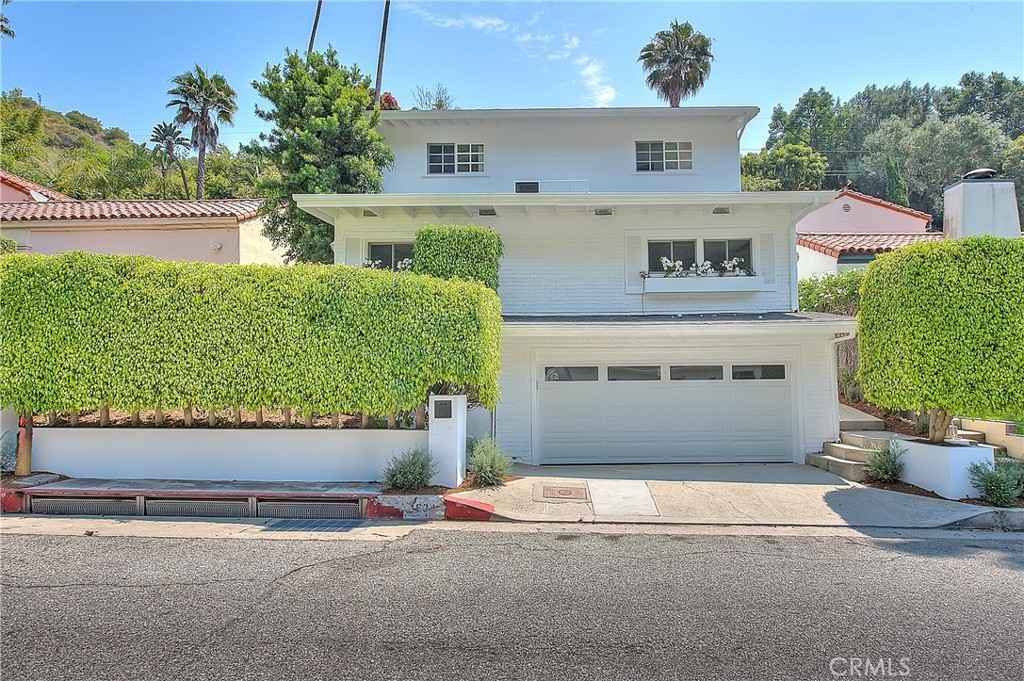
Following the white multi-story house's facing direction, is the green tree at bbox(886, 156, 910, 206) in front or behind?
behind

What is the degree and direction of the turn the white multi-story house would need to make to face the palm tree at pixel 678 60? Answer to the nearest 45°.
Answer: approximately 180°

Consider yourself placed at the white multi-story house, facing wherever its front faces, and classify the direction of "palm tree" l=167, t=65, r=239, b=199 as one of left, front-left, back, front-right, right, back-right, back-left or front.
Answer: back-right

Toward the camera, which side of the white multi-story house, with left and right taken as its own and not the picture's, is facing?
front

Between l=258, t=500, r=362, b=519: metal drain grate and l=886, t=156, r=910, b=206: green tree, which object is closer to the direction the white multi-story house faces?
the metal drain grate

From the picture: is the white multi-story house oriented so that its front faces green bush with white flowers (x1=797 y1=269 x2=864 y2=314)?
no

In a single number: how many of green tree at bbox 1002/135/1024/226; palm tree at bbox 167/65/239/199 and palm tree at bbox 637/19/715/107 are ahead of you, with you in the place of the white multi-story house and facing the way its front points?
0

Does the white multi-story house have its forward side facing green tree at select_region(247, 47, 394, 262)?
no

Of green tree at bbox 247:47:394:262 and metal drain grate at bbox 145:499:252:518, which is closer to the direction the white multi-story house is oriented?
the metal drain grate

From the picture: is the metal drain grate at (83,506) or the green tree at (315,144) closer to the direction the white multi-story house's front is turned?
the metal drain grate

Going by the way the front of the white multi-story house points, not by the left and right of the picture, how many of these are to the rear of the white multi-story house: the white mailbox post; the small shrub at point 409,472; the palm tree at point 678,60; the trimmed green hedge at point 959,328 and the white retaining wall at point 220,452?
1

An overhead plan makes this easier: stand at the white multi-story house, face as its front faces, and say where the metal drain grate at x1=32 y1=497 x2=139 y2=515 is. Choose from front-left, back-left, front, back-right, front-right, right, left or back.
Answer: front-right

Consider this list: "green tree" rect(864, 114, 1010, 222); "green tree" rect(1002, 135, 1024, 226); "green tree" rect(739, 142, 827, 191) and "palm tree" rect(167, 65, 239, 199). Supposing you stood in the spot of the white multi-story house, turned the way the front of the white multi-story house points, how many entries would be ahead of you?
0

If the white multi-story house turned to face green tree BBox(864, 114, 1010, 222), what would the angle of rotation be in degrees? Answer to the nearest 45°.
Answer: approximately 135° to its left

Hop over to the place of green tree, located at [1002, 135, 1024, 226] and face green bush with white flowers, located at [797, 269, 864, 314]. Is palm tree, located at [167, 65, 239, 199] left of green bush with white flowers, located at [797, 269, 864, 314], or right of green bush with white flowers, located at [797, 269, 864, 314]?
right

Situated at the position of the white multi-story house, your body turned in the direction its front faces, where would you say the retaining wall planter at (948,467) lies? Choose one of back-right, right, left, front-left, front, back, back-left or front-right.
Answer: front-left

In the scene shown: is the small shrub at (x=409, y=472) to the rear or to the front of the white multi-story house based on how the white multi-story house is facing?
to the front

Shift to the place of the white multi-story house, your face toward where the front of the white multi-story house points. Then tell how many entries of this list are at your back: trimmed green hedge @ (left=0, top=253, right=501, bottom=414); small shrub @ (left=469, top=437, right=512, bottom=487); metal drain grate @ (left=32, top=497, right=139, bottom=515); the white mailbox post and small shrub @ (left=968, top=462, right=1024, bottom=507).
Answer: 0

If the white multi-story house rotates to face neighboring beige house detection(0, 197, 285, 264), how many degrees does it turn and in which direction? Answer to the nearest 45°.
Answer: approximately 90° to its right

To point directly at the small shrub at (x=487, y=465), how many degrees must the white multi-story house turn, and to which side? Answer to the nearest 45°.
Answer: approximately 45° to its right
